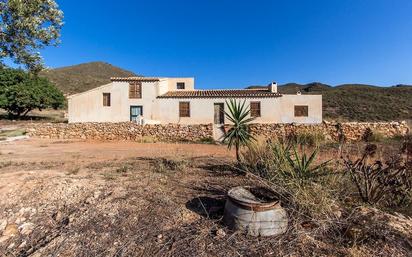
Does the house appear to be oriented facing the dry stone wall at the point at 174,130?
yes

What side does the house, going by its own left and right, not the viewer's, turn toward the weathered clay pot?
front

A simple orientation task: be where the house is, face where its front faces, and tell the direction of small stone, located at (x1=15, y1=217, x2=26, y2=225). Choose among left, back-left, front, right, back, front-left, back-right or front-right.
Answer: front

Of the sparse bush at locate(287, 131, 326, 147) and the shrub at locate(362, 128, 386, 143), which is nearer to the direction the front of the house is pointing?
the sparse bush

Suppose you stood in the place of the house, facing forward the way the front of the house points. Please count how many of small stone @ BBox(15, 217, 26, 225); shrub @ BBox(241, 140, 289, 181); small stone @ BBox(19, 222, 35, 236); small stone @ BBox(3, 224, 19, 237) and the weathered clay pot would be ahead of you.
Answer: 5

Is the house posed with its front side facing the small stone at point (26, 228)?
yes

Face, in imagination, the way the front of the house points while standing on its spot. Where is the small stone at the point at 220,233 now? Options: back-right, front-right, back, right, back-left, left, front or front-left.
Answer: front

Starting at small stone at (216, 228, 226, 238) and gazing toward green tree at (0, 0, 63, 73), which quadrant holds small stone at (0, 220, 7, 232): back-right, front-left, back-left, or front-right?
front-left

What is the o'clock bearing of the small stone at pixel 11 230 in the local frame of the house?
The small stone is roughly at 12 o'clock from the house.

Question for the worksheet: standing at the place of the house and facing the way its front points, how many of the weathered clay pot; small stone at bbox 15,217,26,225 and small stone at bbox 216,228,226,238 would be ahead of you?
3

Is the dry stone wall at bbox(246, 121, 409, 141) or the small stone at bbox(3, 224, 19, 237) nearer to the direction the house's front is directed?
the small stone

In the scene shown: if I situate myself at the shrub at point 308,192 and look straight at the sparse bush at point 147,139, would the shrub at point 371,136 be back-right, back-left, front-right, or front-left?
front-right

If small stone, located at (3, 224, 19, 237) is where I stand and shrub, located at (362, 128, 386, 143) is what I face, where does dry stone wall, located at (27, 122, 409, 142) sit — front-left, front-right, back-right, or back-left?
front-left

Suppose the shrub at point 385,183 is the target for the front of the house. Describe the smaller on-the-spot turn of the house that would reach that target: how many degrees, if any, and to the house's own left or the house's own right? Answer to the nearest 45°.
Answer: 0° — it already faces it

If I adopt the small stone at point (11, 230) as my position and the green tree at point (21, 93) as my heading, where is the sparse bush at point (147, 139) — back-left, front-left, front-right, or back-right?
front-right

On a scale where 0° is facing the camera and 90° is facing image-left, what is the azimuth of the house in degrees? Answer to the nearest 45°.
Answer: approximately 0°

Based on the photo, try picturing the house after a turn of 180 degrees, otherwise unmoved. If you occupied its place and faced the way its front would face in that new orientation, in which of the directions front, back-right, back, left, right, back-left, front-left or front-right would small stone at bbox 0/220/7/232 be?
back

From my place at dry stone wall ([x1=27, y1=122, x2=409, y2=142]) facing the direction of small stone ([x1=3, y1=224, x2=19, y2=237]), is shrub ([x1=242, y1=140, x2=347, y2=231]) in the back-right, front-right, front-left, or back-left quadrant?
front-left
